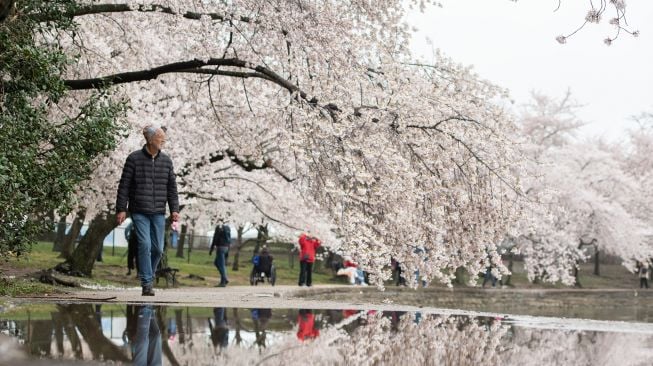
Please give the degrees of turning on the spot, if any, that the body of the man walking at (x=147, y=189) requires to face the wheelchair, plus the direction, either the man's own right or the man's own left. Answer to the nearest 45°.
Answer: approximately 180°

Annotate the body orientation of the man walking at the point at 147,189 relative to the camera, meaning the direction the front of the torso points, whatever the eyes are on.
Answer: toward the camera

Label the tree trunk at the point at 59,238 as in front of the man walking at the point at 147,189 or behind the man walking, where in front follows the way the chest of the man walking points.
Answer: behind
